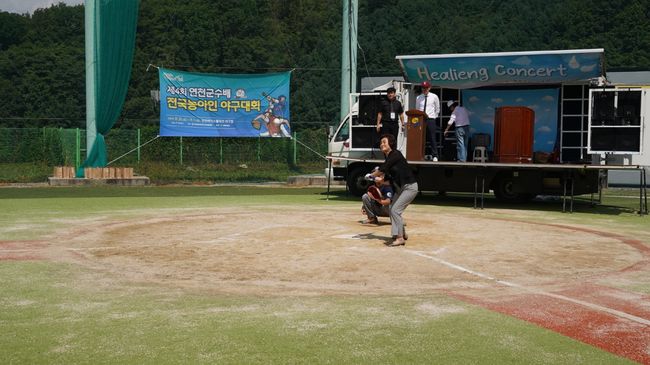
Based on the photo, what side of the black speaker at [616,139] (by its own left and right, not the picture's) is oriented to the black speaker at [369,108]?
right

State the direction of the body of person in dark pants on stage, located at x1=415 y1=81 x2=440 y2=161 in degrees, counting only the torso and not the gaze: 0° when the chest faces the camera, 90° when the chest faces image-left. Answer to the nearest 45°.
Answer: approximately 45°

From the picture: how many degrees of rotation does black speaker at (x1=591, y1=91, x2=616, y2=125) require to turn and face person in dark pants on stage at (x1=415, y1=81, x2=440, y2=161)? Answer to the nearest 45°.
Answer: approximately 90° to its right

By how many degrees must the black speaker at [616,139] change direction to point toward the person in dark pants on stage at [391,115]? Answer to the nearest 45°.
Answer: approximately 90° to its right

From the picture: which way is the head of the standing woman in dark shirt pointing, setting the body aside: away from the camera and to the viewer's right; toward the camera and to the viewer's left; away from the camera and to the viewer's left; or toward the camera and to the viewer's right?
toward the camera and to the viewer's left

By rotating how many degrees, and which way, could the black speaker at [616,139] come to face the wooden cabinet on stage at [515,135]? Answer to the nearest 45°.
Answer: approximately 90° to its right

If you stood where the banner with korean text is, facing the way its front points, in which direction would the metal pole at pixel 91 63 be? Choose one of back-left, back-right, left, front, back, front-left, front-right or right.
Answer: right

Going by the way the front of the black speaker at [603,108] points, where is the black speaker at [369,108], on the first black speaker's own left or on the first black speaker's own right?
on the first black speaker's own right

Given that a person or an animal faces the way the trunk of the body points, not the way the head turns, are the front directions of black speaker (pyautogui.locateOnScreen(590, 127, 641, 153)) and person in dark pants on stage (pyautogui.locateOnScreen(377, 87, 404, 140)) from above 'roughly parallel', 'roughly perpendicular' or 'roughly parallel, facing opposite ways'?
roughly parallel

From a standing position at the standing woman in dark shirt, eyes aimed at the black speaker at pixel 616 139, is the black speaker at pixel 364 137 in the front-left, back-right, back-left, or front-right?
front-left

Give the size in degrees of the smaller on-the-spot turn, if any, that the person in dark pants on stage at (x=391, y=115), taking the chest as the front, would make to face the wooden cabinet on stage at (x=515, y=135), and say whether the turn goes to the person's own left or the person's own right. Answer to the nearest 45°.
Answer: approximately 90° to the person's own left

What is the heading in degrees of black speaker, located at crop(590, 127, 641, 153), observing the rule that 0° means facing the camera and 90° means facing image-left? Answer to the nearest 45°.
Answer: approximately 0°

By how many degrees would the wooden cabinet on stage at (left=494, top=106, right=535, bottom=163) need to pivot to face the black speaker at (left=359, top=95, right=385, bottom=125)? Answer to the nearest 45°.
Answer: approximately 90° to its right

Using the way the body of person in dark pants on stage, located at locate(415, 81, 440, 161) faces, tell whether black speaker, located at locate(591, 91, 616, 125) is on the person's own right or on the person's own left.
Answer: on the person's own left

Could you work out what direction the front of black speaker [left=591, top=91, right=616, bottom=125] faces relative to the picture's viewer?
facing the viewer

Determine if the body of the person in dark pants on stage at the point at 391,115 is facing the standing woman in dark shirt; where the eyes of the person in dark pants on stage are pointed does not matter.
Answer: yes

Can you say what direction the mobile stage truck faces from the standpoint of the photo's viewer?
facing to the left of the viewer

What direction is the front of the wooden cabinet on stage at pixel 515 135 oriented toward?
toward the camera
